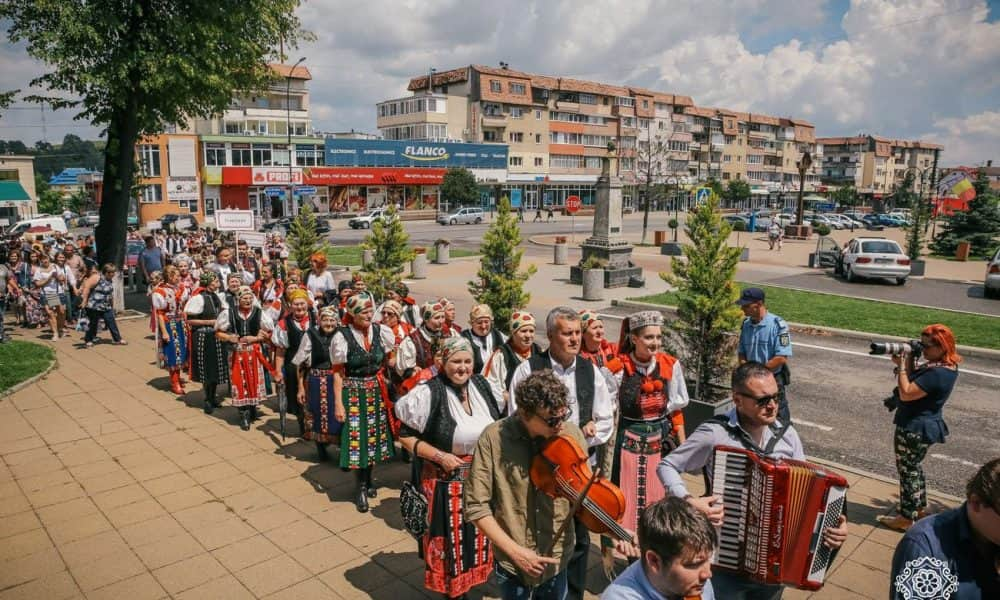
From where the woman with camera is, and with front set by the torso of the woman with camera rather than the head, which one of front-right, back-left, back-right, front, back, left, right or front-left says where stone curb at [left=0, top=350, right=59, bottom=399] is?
front

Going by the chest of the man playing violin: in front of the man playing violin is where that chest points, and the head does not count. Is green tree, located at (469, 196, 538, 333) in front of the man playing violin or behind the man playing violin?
behind

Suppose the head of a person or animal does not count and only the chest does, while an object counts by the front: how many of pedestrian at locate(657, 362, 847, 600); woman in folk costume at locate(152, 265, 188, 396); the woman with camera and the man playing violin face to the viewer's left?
1

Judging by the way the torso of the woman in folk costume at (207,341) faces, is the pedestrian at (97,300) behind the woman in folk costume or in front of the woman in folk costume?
behind

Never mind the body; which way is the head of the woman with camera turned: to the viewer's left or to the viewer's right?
to the viewer's left

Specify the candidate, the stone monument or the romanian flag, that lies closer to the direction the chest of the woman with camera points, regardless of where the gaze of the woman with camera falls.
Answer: the stone monument

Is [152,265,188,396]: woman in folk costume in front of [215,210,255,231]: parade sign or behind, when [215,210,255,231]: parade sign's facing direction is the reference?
in front

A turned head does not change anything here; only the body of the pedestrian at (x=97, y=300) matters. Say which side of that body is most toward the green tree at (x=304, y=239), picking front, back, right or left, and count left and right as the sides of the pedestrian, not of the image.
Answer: left

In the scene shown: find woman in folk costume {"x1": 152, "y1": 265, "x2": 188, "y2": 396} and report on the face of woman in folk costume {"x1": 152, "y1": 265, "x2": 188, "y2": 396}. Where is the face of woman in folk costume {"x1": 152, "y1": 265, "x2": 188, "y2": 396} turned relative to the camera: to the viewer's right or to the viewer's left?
to the viewer's right

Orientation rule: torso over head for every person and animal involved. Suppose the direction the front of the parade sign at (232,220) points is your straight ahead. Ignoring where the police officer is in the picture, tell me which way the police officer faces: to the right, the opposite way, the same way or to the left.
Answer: to the right
